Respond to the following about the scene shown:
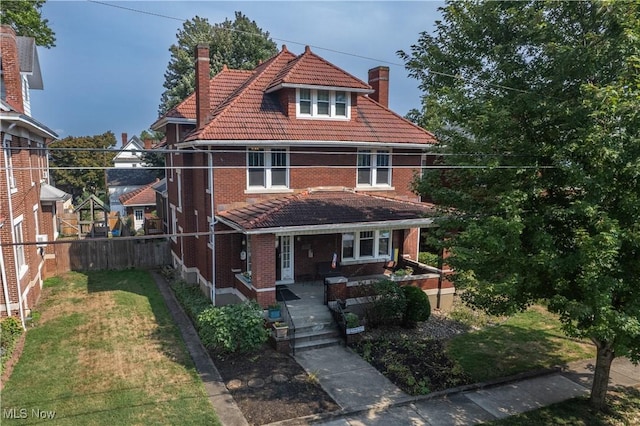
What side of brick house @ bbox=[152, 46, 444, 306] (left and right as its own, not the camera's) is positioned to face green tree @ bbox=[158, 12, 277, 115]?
back

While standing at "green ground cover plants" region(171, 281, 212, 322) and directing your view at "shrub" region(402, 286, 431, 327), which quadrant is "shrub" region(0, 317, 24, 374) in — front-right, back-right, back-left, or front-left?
back-right

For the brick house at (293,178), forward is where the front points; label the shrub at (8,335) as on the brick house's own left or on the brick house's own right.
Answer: on the brick house's own right

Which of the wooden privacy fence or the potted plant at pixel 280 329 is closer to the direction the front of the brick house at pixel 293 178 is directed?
the potted plant

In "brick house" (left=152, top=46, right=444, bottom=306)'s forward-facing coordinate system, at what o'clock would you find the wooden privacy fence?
The wooden privacy fence is roughly at 4 o'clock from the brick house.

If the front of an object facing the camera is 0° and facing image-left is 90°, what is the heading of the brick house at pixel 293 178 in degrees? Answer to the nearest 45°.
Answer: approximately 0°

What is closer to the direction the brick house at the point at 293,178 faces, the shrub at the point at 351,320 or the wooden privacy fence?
the shrub

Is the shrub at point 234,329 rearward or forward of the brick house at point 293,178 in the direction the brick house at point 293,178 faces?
forward

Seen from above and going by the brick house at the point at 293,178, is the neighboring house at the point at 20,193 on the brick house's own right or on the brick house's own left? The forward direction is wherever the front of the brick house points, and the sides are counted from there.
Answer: on the brick house's own right

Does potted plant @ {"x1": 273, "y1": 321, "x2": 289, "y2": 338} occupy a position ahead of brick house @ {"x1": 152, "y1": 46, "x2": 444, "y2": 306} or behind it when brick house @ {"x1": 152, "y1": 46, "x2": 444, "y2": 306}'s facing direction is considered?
ahead

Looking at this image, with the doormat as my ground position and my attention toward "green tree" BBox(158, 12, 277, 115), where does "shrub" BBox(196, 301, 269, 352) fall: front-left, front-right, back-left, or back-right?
back-left

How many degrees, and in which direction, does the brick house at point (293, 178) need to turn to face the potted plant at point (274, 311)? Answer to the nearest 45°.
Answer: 0° — it already faces it
